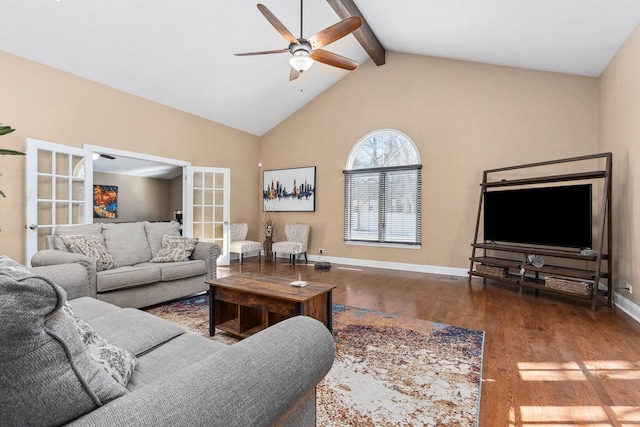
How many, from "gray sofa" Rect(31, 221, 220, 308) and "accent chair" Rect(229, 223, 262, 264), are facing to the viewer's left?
0

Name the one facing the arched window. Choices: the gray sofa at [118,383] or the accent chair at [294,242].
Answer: the gray sofa

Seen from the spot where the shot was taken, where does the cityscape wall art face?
facing the viewer and to the left of the viewer

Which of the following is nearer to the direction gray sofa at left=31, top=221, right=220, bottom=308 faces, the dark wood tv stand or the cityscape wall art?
the dark wood tv stand

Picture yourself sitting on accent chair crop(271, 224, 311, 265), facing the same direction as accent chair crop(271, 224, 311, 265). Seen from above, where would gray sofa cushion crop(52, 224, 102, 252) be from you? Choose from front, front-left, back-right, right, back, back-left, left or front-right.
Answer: front

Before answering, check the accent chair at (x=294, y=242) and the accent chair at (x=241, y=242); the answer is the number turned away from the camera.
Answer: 0

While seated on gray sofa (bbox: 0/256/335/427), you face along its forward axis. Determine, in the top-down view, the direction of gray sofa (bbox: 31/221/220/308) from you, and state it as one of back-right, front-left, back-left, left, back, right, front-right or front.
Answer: front-left

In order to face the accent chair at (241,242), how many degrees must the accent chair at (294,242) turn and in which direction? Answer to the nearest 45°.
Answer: approximately 45° to its right

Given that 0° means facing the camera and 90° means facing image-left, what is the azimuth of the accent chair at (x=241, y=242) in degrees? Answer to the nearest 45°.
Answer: approximately 315°

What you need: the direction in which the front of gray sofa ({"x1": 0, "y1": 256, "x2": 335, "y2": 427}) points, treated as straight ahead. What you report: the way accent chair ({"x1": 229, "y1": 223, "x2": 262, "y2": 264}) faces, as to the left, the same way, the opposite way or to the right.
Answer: to the right

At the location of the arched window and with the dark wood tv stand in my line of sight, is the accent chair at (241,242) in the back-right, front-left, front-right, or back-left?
back-right

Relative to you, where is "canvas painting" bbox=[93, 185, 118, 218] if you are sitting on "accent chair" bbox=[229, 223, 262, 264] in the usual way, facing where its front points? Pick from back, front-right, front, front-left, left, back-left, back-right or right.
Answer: back

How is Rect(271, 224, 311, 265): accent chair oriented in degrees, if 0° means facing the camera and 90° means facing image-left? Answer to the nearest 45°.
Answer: approximately 45°

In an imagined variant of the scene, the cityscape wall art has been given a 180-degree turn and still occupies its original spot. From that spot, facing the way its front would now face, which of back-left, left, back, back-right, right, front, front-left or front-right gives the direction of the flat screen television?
right

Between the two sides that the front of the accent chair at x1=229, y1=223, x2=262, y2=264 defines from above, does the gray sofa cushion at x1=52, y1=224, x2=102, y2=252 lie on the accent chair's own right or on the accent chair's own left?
on the accent chair's own right

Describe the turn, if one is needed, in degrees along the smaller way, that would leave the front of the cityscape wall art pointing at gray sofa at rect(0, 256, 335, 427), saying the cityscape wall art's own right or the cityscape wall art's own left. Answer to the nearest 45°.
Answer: approximately 45° to the cityscape wall art's own left
